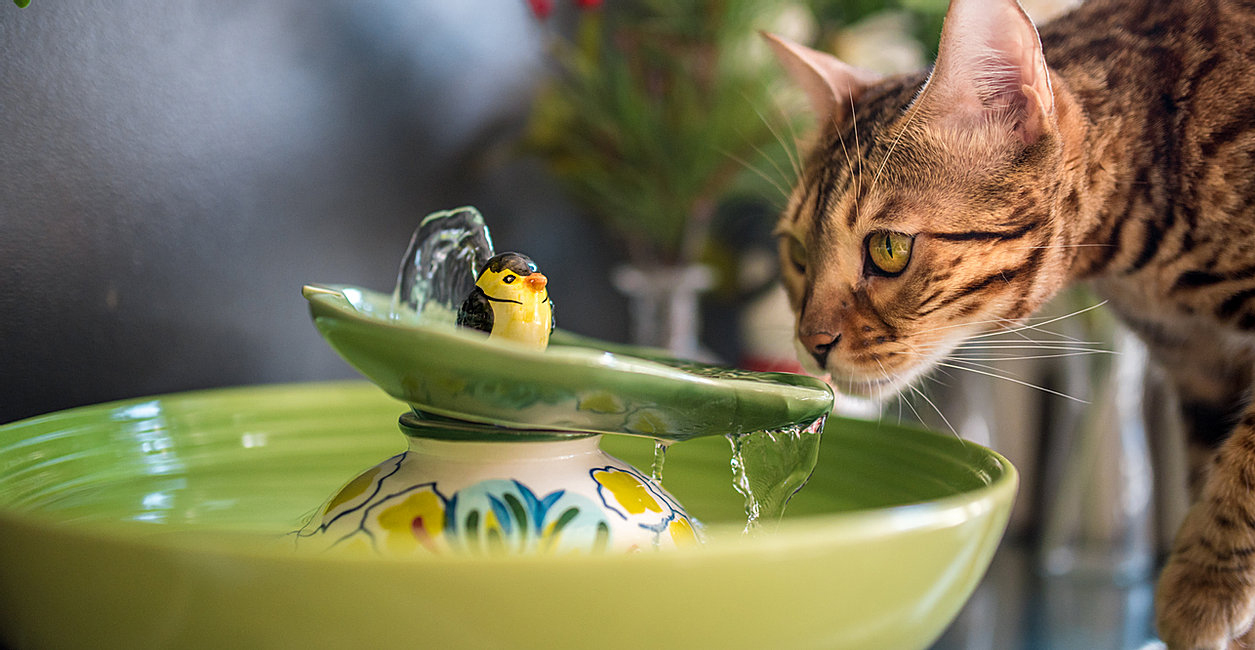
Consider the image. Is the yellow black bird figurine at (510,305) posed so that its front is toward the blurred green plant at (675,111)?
no

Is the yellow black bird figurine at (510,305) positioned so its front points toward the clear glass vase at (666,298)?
no

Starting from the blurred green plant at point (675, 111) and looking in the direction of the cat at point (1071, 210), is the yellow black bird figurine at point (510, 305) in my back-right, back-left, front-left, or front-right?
front-right

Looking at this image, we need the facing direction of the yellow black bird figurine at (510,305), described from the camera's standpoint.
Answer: facing the viewer and to the right of the viewer
